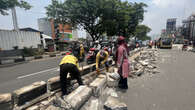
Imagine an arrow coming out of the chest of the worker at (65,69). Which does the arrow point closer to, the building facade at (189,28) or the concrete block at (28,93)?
the building facade

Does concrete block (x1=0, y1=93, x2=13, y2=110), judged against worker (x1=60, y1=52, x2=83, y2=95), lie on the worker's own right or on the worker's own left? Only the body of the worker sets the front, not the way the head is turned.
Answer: on the worker's own left

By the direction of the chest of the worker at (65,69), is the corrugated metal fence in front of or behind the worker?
in front

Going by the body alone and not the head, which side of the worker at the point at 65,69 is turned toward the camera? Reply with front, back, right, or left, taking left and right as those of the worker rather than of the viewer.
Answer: back

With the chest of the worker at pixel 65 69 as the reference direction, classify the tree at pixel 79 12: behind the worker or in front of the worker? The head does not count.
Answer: in front

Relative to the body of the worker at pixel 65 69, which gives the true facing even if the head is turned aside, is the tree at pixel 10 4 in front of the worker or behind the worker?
in front
